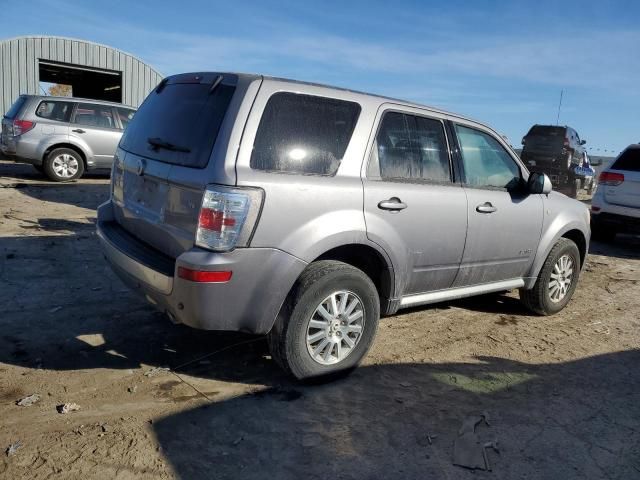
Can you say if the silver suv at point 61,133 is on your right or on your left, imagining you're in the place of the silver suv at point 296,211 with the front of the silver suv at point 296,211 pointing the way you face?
on your left

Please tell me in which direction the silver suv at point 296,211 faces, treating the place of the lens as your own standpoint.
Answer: facing away from the viewer and to the right of the viewer
